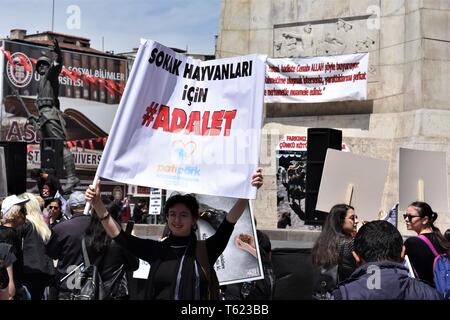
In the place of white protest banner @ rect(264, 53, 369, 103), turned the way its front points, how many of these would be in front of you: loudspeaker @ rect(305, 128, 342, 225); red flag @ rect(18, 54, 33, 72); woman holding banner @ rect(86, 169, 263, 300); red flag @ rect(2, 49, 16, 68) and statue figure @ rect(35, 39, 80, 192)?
2

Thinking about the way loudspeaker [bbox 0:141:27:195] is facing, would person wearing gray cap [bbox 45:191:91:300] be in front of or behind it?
in front

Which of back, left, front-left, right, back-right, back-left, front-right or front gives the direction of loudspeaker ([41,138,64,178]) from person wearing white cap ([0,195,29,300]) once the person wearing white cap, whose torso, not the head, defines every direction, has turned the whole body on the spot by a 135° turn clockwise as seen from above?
back-right

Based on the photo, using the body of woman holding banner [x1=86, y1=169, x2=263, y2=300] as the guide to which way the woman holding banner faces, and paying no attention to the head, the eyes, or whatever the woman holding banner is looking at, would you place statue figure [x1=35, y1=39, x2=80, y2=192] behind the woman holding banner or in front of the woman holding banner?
behind

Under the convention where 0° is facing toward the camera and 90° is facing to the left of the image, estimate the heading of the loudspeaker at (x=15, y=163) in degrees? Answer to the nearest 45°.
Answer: approximately 315°

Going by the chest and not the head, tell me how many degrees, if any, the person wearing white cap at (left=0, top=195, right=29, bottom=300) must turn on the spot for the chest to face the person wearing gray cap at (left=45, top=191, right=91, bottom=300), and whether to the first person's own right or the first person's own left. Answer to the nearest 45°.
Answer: approximately 45° to the first person's own right

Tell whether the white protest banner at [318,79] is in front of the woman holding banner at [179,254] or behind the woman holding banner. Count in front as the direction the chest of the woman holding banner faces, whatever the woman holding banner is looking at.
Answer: behind

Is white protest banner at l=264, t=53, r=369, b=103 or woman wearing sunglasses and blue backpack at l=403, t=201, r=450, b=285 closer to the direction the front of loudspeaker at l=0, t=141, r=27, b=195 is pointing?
the woman wearing sunglasses and blue backpack

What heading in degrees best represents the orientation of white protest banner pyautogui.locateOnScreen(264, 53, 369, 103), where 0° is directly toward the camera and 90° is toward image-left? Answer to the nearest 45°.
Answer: approximately 0°

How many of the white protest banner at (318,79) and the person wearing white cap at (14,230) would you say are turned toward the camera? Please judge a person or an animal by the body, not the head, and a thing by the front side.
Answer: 1
